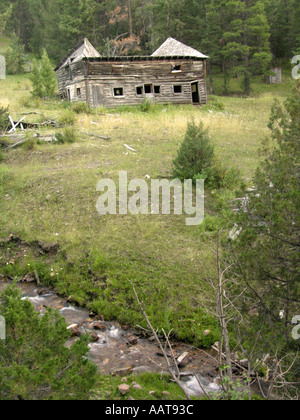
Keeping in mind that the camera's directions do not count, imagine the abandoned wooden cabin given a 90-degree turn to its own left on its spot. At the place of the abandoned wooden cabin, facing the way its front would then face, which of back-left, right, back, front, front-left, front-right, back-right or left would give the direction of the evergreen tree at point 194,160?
right

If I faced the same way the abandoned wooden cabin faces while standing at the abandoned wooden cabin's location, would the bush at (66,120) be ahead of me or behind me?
ahead

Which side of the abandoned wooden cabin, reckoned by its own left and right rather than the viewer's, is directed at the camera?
front

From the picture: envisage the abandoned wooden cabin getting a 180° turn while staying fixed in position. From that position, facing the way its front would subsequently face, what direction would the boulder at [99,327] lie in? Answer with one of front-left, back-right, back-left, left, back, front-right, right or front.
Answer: back

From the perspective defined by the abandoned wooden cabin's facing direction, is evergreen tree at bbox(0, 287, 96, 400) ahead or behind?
ahead

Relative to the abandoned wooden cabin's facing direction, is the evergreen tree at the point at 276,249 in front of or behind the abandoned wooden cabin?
in front

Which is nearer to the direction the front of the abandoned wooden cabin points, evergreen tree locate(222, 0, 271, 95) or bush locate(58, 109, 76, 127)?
the bush

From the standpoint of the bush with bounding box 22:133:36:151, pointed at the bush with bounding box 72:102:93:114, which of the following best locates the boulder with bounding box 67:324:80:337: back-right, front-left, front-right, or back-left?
back-right

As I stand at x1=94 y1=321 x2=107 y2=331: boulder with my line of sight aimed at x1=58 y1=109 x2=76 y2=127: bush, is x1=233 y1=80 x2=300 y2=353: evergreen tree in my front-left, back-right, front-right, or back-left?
back-right

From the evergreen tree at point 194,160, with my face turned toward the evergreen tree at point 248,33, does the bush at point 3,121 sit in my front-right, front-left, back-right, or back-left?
front-left

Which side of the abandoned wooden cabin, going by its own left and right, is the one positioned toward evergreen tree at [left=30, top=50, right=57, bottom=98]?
right

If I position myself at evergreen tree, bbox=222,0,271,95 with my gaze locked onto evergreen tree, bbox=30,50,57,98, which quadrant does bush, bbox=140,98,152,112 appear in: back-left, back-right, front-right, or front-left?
front-left

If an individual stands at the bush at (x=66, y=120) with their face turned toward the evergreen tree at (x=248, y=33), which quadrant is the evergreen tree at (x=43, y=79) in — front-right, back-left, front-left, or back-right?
front-left

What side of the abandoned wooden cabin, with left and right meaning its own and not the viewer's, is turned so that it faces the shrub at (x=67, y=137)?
front
